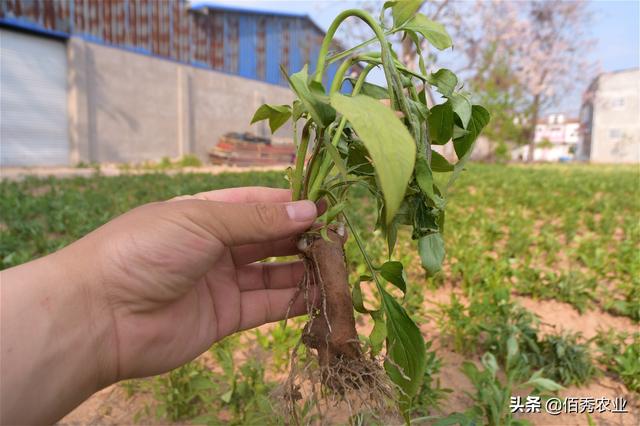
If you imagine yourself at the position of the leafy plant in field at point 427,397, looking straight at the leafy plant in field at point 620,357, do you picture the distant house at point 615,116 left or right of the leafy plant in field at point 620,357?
left

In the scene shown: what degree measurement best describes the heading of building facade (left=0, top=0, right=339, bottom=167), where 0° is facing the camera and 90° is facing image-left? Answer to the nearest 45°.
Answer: approximately 315°

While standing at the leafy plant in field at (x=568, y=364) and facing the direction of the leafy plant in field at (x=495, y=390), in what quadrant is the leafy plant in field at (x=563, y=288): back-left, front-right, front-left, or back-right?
back-right

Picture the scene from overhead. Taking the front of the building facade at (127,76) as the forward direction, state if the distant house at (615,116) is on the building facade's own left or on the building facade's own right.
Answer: on the building facade's own left
